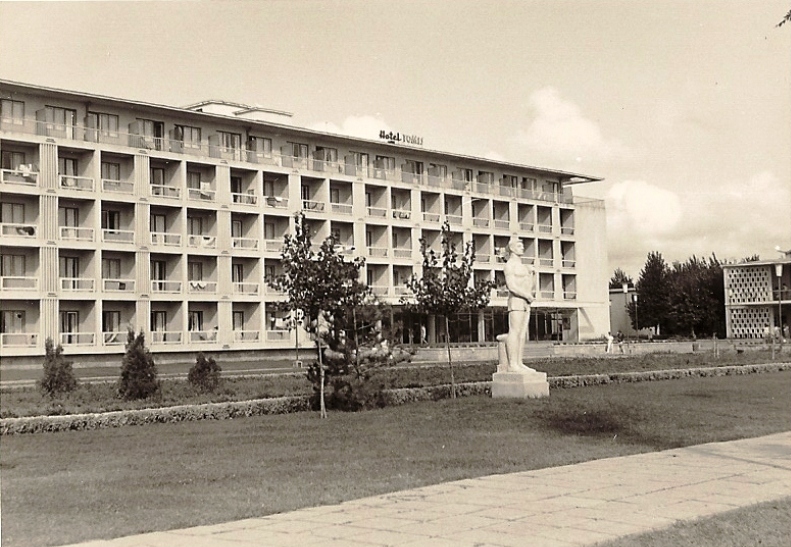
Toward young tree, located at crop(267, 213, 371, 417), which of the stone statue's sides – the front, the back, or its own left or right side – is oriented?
right

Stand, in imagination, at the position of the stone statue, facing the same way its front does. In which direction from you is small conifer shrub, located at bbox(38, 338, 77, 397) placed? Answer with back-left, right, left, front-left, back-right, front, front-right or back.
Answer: back-right

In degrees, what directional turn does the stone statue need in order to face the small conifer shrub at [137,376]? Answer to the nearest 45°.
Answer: approximately 135° to its right

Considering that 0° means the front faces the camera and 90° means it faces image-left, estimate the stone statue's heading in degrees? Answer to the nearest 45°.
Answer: approximately 315°

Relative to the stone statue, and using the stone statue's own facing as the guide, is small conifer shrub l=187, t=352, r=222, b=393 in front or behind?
behind
